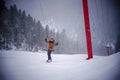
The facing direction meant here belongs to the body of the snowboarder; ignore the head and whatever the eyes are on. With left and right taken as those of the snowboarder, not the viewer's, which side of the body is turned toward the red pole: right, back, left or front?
left

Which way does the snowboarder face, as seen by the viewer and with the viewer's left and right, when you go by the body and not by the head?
facing the viewer
